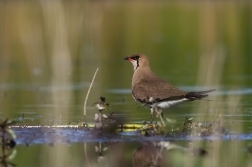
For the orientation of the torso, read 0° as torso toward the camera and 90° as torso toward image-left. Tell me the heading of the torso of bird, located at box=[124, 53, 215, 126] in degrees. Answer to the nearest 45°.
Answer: approximately 90°
